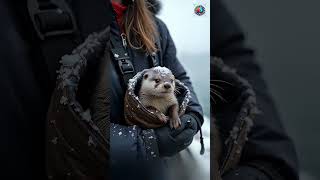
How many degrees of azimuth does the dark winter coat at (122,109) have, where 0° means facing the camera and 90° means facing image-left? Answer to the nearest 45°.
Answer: approximately 315°
